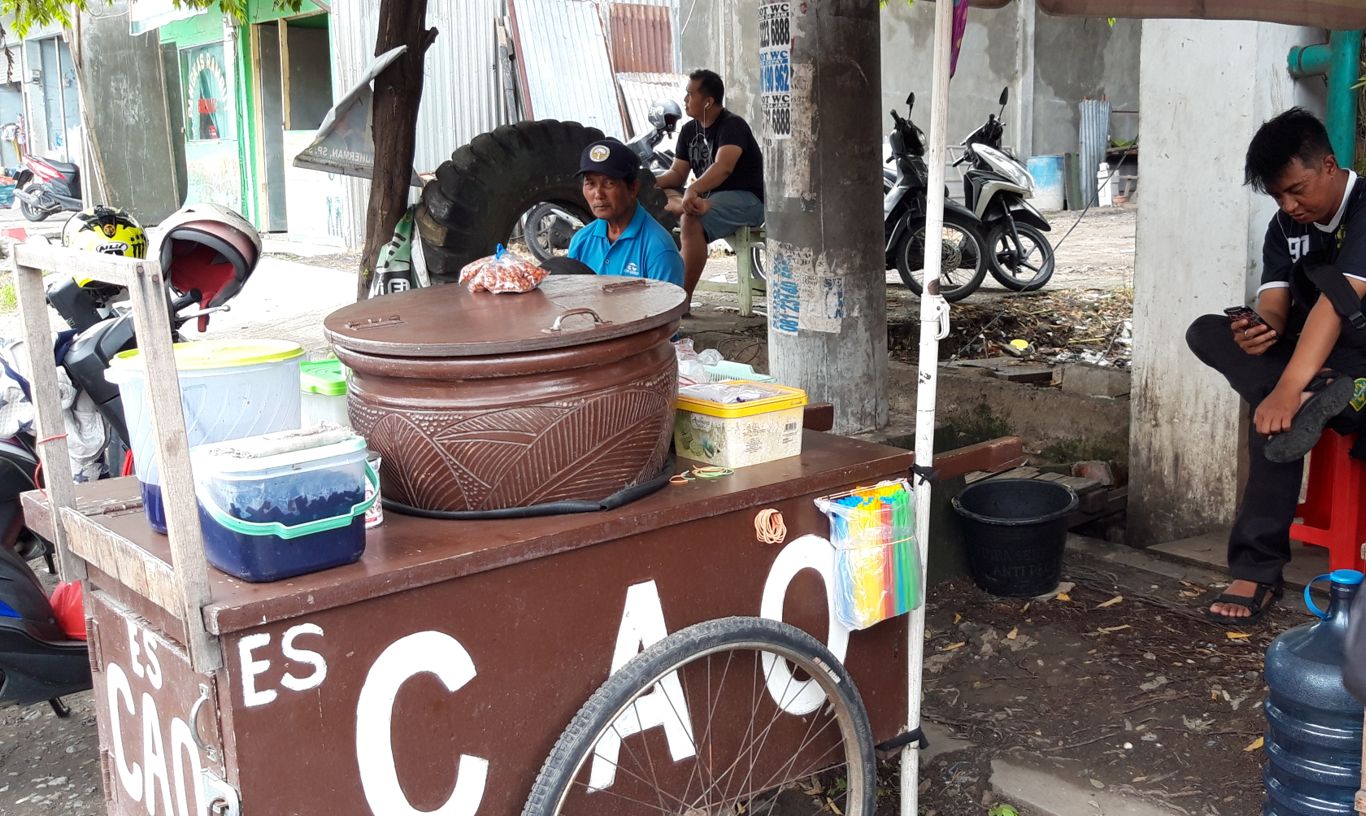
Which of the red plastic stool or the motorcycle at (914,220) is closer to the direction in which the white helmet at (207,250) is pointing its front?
the red plastic stool

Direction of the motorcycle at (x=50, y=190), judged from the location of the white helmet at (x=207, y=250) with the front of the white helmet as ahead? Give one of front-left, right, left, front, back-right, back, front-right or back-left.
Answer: back

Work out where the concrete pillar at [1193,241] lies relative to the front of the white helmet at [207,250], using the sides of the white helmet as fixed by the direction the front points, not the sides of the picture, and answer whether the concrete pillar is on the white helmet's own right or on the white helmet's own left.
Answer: on the white helmet's own left

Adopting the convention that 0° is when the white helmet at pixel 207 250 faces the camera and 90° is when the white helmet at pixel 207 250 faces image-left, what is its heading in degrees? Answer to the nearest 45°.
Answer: approximately 0°

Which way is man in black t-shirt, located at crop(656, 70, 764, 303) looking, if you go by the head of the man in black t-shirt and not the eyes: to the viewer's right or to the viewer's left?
to the viewer's left

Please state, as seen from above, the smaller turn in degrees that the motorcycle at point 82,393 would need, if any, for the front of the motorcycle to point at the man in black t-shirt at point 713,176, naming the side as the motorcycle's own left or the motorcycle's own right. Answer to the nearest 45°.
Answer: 0° — it already faces them

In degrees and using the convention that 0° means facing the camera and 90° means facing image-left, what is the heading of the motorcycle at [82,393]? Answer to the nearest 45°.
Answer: approximately 225°

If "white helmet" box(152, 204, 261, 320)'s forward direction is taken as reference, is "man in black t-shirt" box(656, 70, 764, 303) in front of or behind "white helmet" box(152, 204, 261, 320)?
behind

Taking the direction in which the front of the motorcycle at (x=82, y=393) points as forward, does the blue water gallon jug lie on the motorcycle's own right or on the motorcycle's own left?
on the motorcycle's own right
